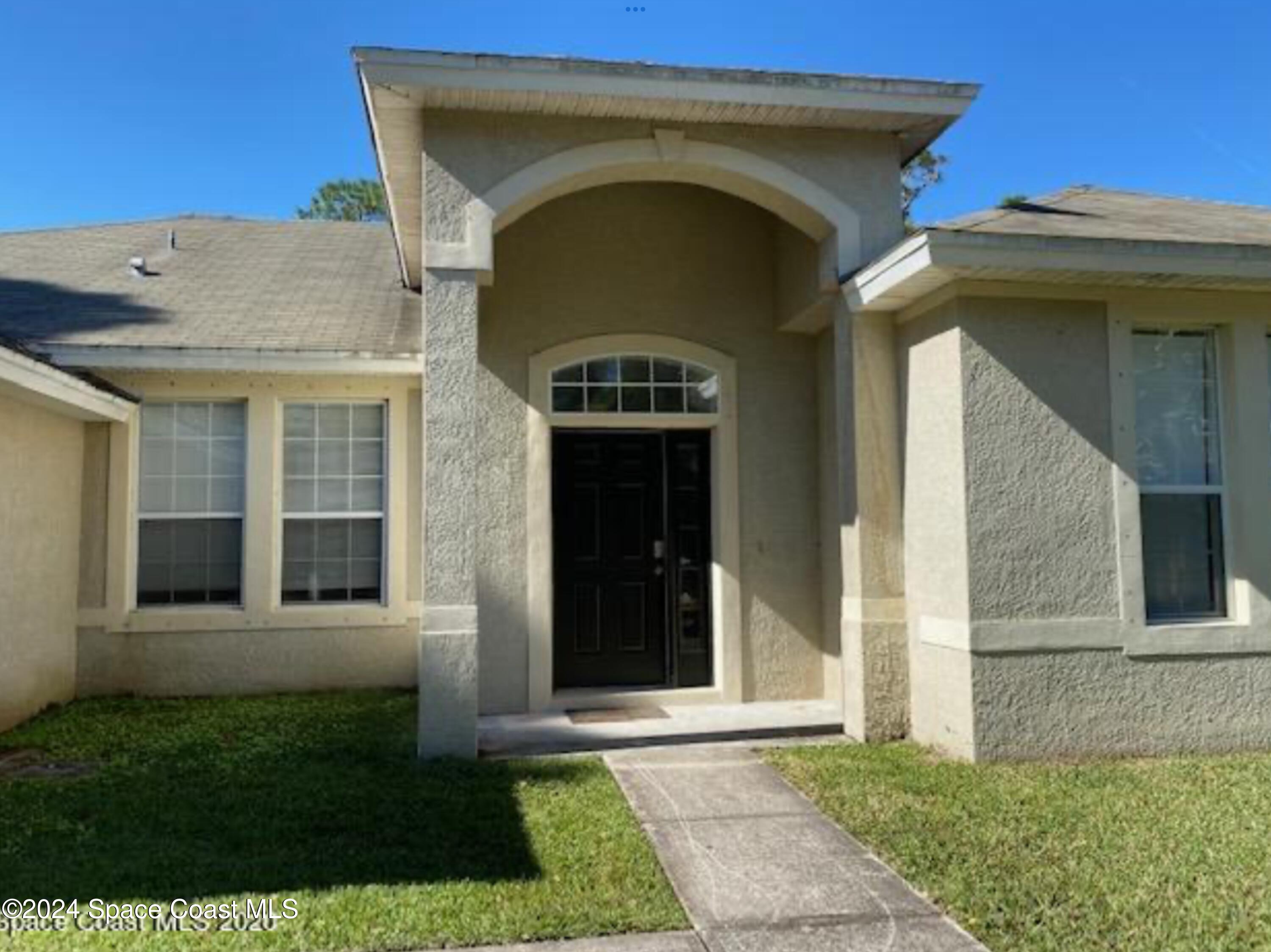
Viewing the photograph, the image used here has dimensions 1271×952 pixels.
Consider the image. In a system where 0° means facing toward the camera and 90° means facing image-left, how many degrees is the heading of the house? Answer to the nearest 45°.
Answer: approximately 0°
